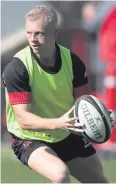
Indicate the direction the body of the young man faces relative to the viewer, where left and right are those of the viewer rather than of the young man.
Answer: facing the viewer and to the right of the viewer
